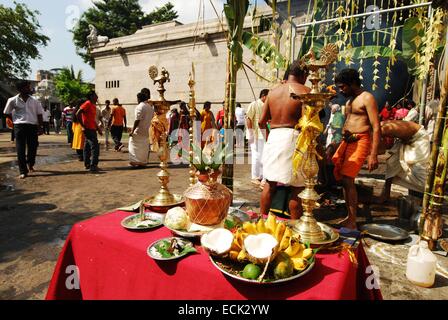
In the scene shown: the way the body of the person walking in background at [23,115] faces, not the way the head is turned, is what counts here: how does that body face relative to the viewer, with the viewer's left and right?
facing the viewer

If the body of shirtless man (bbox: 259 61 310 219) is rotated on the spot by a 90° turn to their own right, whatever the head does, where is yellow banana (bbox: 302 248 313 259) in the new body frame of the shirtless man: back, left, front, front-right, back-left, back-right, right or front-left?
front-right

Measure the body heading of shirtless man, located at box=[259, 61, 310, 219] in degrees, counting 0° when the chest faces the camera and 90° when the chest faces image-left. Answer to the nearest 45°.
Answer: approximately 225°

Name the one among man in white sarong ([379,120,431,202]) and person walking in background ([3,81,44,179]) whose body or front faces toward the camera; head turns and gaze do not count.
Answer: the person walking in background

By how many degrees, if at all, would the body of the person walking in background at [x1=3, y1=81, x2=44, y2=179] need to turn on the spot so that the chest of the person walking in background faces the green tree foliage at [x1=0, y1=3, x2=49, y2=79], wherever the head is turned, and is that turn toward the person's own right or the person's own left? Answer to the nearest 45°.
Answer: approximately 180°

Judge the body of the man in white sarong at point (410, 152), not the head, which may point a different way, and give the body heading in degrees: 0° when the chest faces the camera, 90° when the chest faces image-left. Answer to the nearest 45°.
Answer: approximately 90°
